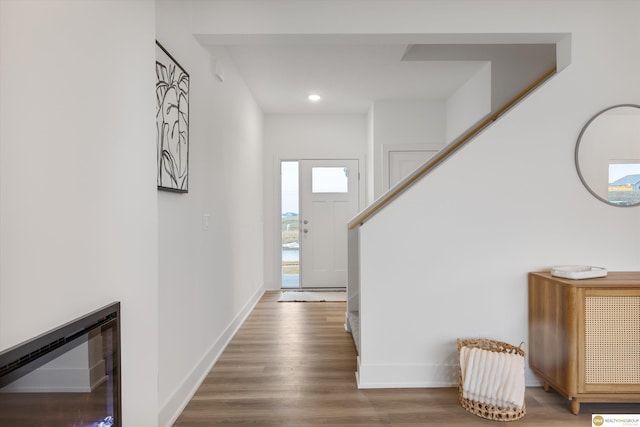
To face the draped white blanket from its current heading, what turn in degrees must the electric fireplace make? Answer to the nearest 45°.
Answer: approximately 45° to its left

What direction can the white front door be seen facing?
toward the camera

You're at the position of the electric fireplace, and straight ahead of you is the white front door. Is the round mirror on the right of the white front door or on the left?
right

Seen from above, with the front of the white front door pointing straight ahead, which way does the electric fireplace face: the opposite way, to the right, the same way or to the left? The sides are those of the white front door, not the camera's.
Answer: to the left

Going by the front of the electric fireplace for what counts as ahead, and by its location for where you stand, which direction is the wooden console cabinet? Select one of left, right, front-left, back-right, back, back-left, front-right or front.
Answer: front-left

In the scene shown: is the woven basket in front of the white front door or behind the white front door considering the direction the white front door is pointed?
in front

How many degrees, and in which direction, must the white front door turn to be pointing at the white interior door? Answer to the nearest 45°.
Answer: approximately 45° to its left

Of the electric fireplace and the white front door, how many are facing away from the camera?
0

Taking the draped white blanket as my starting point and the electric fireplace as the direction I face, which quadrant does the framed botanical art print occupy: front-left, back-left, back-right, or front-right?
front-right

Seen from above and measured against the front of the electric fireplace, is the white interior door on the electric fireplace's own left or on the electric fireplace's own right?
on the electric fireplace's own left
